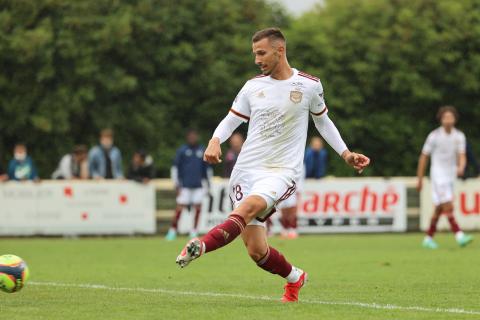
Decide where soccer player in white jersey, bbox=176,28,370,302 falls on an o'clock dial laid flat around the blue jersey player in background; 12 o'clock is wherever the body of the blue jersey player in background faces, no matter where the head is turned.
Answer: The soccer player in white jersey is roughly at 12 o'clock from the blue jersey player in background.

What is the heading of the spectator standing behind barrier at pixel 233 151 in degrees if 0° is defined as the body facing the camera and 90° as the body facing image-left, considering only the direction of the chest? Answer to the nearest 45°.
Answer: approximately 0°

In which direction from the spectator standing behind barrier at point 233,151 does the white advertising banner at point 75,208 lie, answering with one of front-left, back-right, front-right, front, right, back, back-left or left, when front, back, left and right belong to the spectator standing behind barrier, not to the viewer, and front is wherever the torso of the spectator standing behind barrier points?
right

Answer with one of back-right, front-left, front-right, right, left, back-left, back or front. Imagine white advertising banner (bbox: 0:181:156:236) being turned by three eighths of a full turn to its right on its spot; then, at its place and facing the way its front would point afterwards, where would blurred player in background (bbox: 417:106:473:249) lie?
back

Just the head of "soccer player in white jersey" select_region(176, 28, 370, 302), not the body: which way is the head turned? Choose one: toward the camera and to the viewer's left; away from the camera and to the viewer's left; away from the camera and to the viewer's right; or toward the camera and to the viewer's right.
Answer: toward the camera and to the viewer's left

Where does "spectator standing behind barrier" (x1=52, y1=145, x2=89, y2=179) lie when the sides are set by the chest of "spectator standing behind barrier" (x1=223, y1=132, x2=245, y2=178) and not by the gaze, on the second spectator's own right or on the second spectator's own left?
on the second spectator's own right

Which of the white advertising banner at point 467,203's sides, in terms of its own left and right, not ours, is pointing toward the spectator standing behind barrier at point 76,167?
right

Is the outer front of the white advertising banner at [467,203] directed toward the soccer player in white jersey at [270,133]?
yes

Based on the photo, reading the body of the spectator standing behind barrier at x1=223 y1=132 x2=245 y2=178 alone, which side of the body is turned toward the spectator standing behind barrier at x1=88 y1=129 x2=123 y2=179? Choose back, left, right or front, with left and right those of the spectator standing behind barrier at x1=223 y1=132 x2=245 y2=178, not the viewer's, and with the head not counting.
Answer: right

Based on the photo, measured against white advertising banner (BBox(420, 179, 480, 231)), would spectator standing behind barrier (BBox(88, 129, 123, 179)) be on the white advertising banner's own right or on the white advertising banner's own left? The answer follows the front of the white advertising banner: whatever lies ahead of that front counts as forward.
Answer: on the white advertising banner's own right

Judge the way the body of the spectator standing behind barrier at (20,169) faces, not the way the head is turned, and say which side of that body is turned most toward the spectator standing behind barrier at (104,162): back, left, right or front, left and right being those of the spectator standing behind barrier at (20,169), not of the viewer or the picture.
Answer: left

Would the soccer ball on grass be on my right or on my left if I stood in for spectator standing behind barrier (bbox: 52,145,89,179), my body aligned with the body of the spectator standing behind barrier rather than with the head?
on my right
